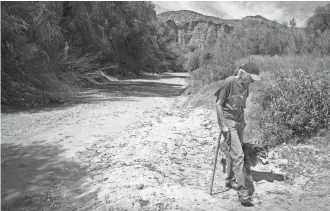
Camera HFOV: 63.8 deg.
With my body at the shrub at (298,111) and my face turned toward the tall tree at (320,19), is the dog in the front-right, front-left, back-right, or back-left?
back-left

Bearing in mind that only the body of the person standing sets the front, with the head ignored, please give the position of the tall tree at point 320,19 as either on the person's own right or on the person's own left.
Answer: on the person's own left

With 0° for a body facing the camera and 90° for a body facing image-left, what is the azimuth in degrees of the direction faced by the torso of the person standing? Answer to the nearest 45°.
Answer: approximately 315°

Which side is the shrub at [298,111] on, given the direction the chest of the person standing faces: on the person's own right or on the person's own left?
on the person's own left
